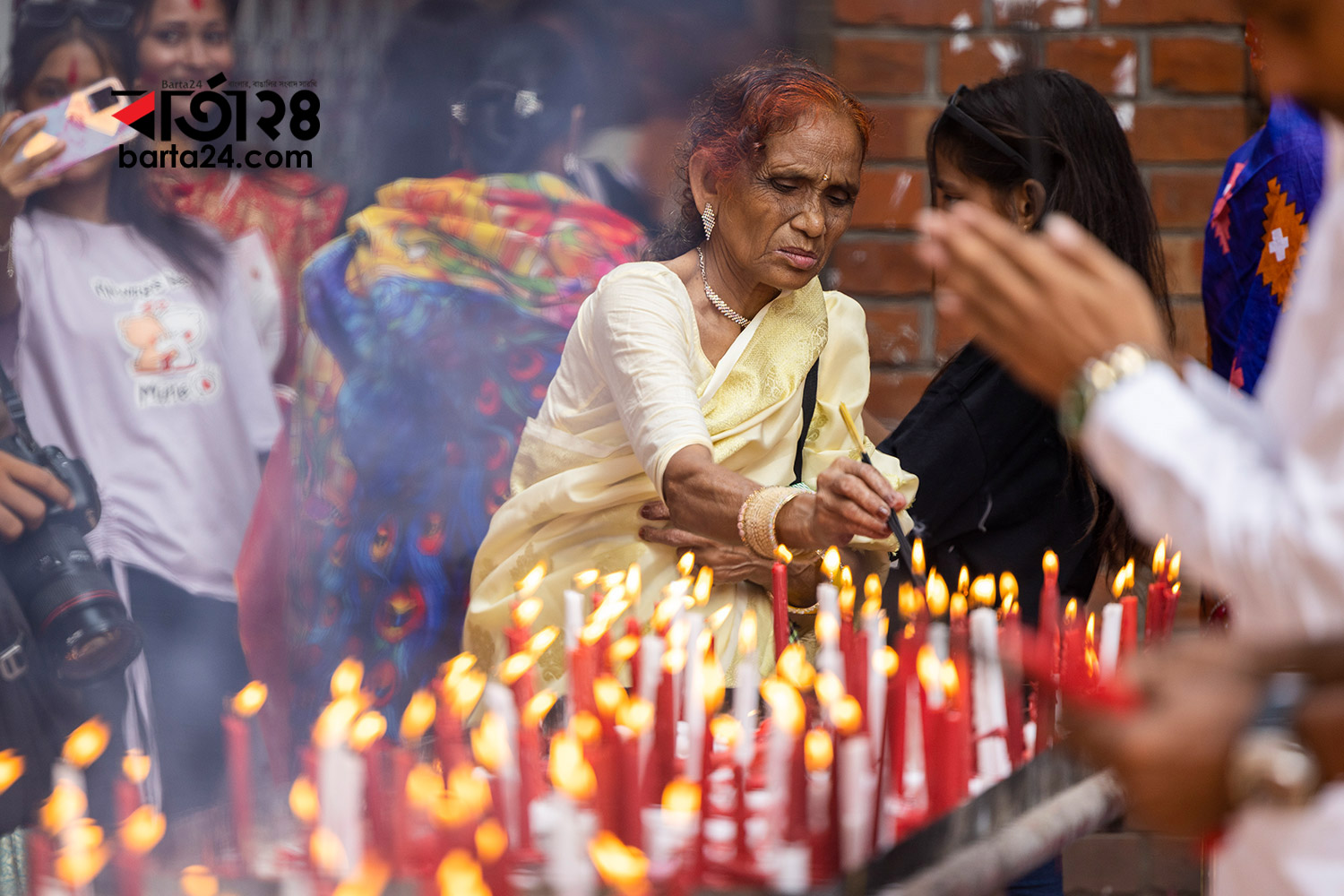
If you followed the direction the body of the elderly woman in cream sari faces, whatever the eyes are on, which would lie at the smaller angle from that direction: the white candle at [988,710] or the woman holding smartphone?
the white candle

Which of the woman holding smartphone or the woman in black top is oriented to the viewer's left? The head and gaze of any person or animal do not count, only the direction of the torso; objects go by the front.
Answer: the woman in black top

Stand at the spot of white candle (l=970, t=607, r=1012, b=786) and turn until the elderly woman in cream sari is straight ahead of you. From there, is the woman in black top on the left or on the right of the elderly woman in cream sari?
right

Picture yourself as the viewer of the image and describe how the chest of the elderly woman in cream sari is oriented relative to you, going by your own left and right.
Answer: facing the viewer and to the right of the viewer

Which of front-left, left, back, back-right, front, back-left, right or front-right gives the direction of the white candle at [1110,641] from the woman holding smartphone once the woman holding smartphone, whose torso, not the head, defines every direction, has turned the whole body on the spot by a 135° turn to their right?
back

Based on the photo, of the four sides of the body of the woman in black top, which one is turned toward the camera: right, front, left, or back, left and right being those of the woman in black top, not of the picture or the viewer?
left

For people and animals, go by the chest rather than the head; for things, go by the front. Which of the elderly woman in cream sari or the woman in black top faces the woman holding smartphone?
the woman in black top

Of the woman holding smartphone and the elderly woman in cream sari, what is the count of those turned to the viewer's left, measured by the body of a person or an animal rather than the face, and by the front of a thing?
0

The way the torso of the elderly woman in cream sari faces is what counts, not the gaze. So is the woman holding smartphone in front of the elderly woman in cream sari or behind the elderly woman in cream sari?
behind

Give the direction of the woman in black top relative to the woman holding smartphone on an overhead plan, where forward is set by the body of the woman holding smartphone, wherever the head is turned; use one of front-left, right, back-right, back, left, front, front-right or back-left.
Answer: front-left

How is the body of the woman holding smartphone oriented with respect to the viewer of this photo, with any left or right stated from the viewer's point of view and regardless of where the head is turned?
facing the viewer

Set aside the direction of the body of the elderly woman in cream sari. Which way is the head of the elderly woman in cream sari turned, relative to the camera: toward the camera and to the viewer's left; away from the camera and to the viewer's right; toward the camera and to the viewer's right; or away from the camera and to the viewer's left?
toward the camera and to the viewer's right

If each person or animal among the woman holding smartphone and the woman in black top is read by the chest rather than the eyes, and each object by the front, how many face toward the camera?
1

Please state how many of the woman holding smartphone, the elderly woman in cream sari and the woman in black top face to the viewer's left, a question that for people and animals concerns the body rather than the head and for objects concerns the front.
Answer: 1
